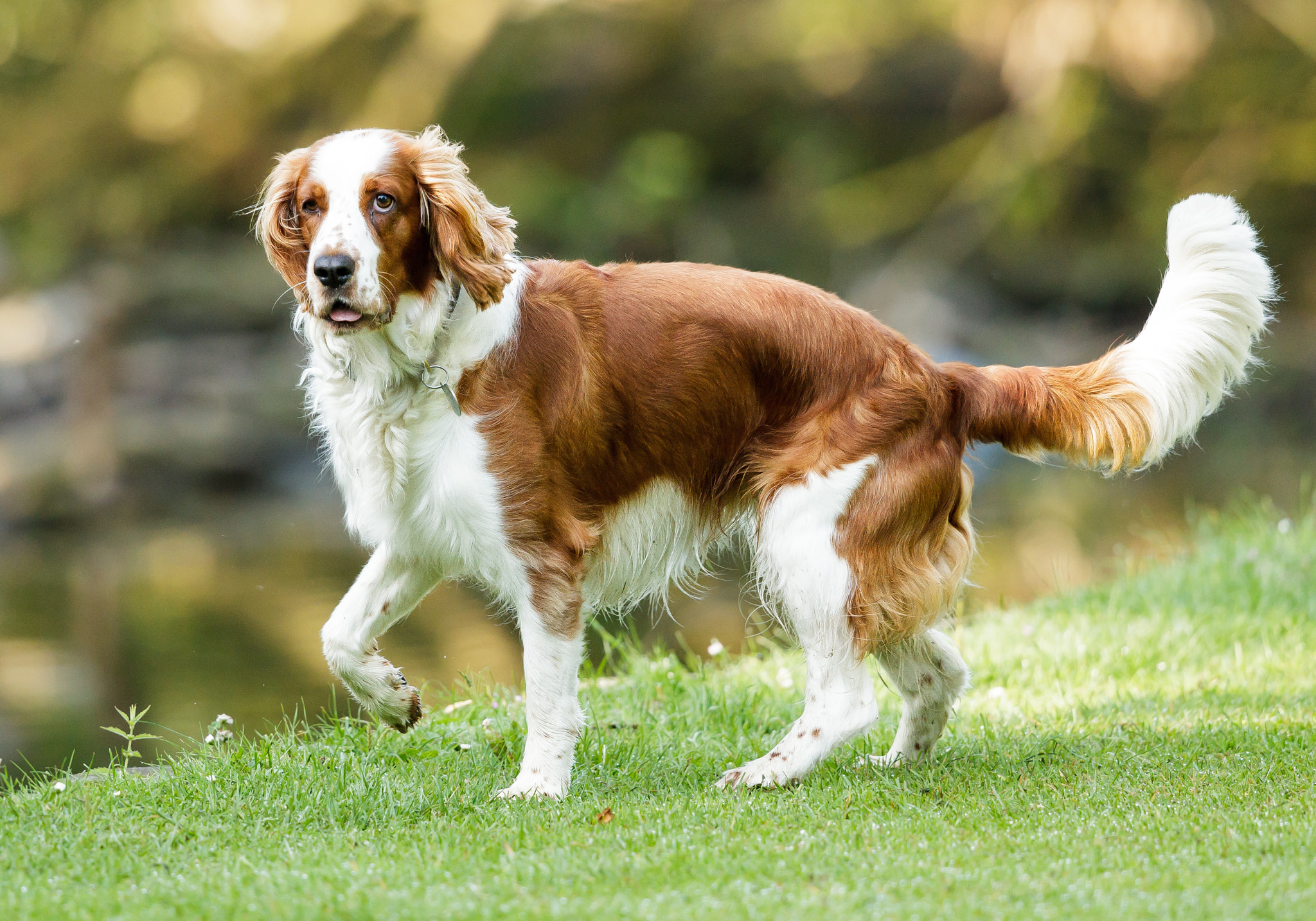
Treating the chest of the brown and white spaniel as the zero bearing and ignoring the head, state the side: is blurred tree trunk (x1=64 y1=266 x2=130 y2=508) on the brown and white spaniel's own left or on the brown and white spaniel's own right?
on the brown and white spaniel's own right

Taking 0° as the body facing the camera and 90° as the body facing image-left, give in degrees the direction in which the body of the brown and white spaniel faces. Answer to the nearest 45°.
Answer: approximately 90°
